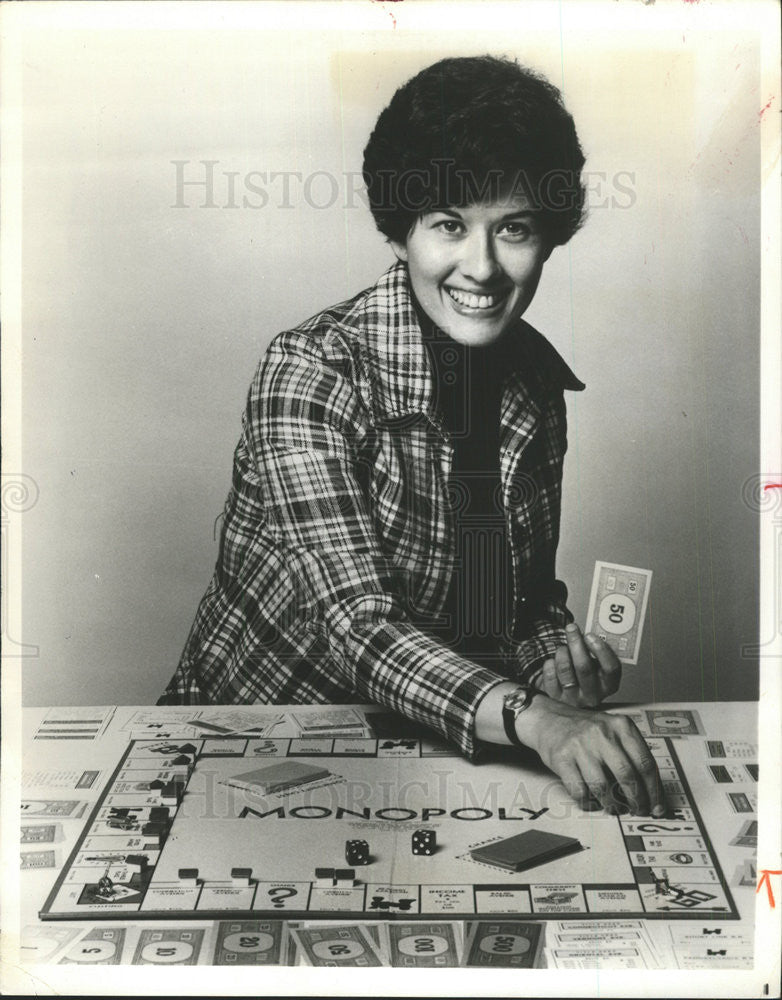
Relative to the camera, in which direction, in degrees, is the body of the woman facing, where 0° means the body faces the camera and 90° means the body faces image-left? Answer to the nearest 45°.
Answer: approximately 315°
